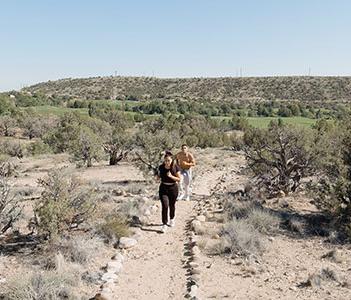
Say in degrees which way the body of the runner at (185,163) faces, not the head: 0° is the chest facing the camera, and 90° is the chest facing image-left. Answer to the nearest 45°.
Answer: approximately 0°

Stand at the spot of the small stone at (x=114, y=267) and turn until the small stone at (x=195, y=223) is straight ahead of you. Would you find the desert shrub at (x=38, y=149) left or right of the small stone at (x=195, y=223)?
left

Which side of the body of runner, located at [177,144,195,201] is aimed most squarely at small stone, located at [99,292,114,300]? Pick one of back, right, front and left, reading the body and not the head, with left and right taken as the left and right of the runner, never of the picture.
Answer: front

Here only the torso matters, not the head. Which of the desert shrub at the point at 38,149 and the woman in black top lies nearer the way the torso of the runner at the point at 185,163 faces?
the woman in black top

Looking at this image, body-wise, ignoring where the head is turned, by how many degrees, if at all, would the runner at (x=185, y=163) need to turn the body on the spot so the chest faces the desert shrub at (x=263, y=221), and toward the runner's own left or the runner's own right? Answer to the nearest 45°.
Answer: approximately 45° to the runner's own left

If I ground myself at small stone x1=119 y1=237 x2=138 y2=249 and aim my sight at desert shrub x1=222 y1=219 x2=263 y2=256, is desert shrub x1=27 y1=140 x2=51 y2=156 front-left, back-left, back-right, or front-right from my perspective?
back-left

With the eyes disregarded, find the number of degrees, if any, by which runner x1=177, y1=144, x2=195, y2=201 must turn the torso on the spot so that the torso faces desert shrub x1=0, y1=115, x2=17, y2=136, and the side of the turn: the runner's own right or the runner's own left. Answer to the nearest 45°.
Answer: approximately 135° to the runner's own right

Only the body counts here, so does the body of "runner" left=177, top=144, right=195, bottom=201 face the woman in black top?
yes

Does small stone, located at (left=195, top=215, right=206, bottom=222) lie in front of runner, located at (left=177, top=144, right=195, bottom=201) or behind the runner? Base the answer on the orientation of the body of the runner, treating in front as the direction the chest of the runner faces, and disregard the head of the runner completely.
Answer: in front

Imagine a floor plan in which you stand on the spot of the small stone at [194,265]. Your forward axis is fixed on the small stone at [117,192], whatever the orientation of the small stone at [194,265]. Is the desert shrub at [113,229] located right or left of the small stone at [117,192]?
left

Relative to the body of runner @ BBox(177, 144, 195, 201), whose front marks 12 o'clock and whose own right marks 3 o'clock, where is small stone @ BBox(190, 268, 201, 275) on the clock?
The small stone is roughly at 12 o'clock from the runner.

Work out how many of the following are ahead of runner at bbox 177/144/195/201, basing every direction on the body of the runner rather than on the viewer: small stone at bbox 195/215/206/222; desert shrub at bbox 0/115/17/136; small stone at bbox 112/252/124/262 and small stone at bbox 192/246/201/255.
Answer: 3

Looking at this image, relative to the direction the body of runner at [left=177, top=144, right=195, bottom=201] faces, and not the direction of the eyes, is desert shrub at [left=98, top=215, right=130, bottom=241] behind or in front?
in front

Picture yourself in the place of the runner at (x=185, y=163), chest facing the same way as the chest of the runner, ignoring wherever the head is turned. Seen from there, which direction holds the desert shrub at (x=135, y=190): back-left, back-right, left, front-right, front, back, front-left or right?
back-right

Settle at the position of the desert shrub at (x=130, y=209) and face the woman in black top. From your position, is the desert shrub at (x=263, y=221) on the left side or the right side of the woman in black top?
left
